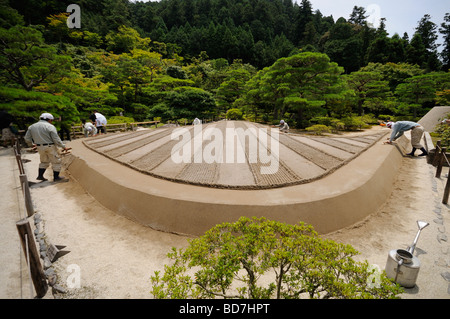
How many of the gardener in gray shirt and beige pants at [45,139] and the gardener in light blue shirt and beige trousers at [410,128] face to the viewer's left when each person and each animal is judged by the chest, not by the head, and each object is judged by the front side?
1

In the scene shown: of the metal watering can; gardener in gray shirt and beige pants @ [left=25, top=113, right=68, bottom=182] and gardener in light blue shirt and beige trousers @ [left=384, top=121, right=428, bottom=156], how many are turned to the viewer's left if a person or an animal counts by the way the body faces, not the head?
1

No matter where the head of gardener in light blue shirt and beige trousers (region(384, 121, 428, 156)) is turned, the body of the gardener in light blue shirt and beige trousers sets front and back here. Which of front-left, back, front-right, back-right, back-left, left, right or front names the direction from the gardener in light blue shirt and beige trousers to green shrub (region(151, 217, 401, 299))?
left

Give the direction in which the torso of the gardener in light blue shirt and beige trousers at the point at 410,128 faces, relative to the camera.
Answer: to the viewer's left

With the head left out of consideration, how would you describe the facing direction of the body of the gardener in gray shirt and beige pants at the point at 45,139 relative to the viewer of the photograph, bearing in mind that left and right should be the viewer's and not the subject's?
facing away from the viewer and to the right of the viewer

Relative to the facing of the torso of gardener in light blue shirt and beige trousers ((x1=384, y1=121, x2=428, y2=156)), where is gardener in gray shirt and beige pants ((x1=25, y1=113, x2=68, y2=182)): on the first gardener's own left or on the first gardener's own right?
on the first gardener's own left

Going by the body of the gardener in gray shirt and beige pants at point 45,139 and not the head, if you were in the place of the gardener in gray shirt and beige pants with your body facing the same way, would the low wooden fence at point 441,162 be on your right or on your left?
on your right
